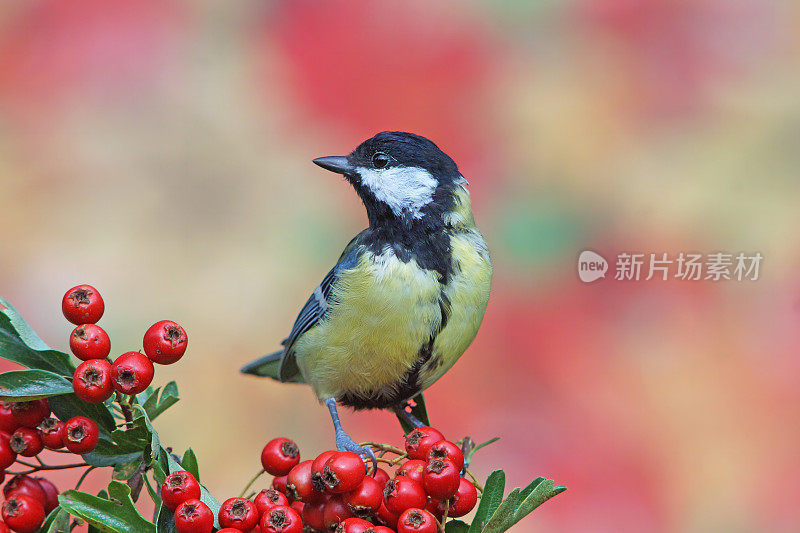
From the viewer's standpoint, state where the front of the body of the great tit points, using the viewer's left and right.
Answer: facing the viewer and to the right of the viewer
